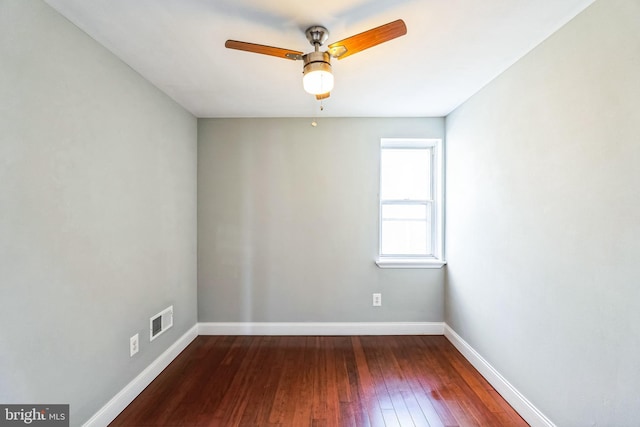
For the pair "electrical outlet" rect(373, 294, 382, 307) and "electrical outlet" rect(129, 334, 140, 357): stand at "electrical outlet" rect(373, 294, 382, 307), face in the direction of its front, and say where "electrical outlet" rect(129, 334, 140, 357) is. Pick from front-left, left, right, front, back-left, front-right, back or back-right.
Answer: front-right

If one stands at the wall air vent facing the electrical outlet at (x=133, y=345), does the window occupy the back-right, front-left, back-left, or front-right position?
back-left

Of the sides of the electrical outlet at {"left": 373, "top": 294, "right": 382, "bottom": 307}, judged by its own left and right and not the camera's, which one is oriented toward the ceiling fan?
front

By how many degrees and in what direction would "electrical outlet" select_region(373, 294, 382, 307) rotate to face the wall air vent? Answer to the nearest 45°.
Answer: approximately 45° to its right

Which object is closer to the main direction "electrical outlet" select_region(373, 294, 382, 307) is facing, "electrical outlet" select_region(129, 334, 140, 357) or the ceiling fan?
the ceiling fan

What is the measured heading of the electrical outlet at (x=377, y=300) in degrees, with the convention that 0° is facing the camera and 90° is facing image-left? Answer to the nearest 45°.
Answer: approximately 0°
